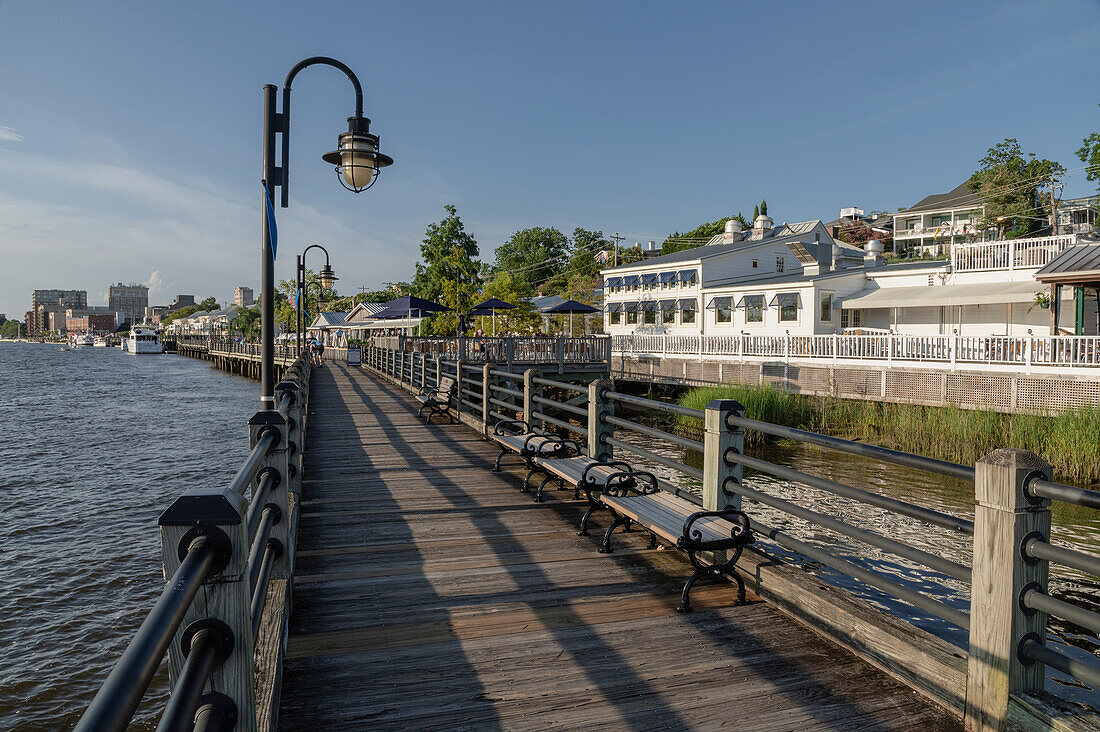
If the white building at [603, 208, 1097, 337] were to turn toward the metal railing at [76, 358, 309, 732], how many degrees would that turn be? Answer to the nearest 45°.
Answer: approximately 45° to its left

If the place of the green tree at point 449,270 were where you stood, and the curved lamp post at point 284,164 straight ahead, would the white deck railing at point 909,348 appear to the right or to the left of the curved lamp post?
left

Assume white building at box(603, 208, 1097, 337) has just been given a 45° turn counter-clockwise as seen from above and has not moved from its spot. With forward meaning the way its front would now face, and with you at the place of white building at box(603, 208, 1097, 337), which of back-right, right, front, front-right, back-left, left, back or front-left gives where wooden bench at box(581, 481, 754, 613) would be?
front

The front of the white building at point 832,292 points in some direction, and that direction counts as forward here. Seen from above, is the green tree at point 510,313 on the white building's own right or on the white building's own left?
on the white building's own right

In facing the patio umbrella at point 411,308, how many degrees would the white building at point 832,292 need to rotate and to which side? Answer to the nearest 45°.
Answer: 0° — it already faces it

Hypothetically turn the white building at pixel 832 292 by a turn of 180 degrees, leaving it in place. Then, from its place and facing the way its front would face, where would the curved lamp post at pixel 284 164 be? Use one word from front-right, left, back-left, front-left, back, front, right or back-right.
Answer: back-right

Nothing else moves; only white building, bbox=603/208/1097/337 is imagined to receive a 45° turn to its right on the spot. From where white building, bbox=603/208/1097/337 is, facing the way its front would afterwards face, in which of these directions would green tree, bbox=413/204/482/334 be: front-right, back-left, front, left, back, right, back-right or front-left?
front

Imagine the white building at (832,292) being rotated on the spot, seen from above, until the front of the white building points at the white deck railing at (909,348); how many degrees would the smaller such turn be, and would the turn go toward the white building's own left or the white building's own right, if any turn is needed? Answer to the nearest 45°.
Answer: approximately 45° to the white building's own left

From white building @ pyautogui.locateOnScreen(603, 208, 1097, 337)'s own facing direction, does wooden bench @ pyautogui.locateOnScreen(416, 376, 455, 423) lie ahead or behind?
ahead

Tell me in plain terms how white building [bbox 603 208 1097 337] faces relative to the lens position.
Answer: facing the viewer and to the left of the viewer

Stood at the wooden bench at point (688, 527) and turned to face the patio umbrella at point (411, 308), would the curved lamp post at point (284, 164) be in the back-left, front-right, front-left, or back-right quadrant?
front-left
